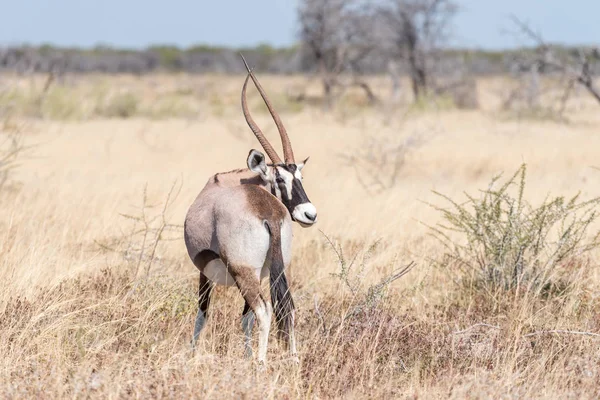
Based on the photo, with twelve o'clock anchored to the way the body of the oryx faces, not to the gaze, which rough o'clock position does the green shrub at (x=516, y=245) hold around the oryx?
The green shrub is roughly at 3 o'clock from the oryx.

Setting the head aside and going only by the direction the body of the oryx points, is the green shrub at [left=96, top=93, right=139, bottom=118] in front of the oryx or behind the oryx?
in front

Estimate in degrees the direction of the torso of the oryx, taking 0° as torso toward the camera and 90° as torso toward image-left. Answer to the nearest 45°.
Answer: approximately 135°
